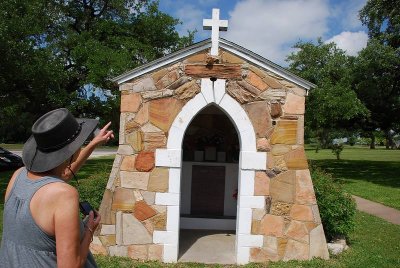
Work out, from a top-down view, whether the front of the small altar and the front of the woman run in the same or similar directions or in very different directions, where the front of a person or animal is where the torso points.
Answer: very different directions

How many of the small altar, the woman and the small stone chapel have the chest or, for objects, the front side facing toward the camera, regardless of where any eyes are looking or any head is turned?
2

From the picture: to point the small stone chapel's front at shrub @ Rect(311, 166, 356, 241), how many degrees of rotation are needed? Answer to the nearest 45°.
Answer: approximately 135° to its left

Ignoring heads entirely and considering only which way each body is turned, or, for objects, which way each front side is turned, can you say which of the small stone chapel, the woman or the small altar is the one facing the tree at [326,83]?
the woman

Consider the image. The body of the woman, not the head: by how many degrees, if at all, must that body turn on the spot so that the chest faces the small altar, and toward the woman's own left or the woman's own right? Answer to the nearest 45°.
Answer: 0° — they already face it

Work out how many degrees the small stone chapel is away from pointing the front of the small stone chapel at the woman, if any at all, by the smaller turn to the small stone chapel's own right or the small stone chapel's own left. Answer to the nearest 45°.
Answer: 0° — it already faces them

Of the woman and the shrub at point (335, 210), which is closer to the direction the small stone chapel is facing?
the woman

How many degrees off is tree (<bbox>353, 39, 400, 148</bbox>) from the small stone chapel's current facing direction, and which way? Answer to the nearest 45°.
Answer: approximately 135° to its left

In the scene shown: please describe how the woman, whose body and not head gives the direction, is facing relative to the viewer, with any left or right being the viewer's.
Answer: facing away from the viewer and to the right of the viewer

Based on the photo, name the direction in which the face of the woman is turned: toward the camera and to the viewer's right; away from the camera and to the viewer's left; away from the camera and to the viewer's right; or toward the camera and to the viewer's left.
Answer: away from the camera and to the viewer's right

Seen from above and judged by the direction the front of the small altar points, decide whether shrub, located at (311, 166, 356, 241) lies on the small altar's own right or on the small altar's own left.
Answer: on the small altar's own left

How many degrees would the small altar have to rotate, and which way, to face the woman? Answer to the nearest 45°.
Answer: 0° — it already faces them
